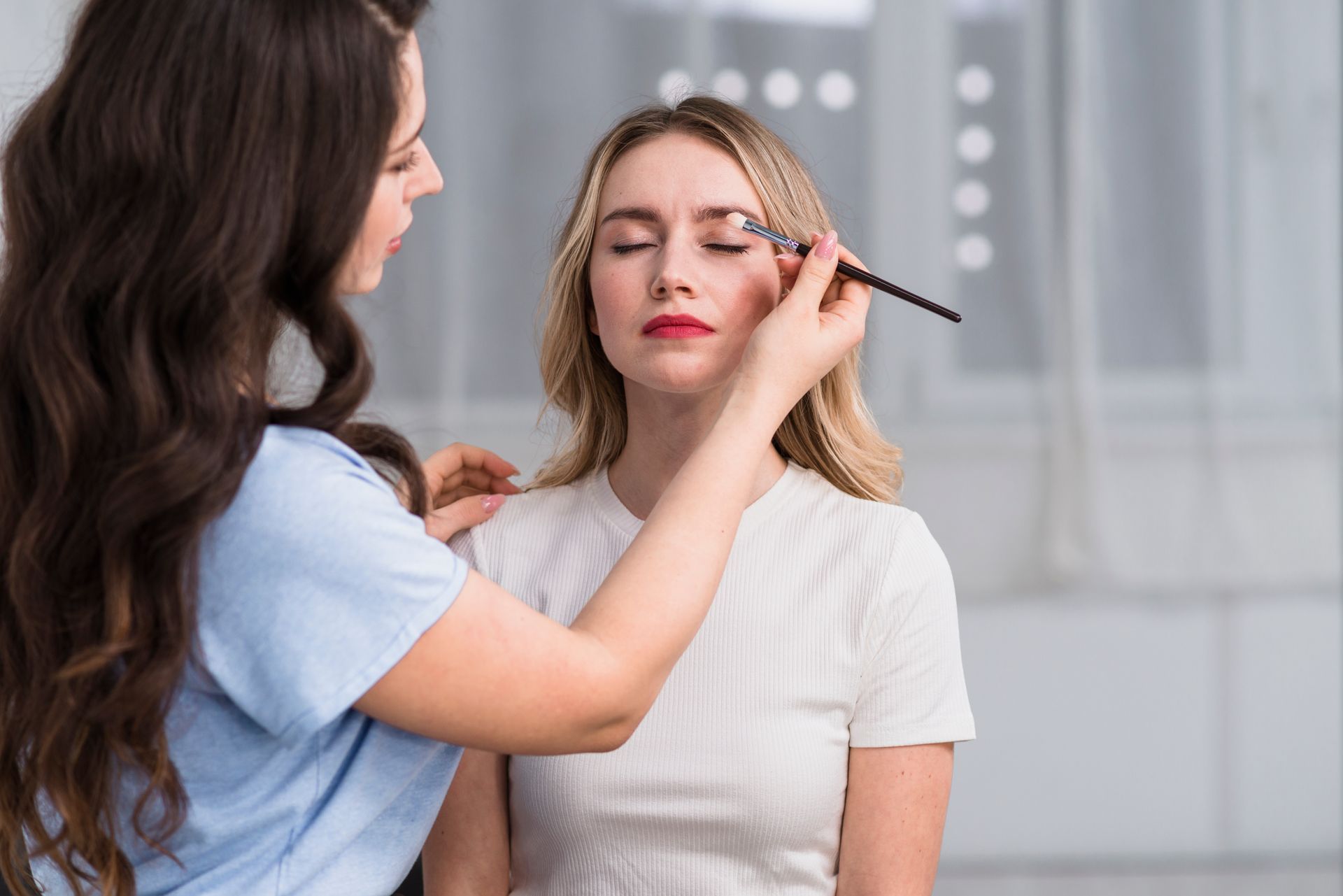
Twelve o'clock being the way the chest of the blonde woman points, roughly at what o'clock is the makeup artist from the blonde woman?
The makeup artist is roughly at 1 o'clock from the blonde woman.

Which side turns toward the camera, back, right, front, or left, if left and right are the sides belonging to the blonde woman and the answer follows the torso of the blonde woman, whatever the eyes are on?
front

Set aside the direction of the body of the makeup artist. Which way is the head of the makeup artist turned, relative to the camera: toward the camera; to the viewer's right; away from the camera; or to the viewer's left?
to the viewer's right
